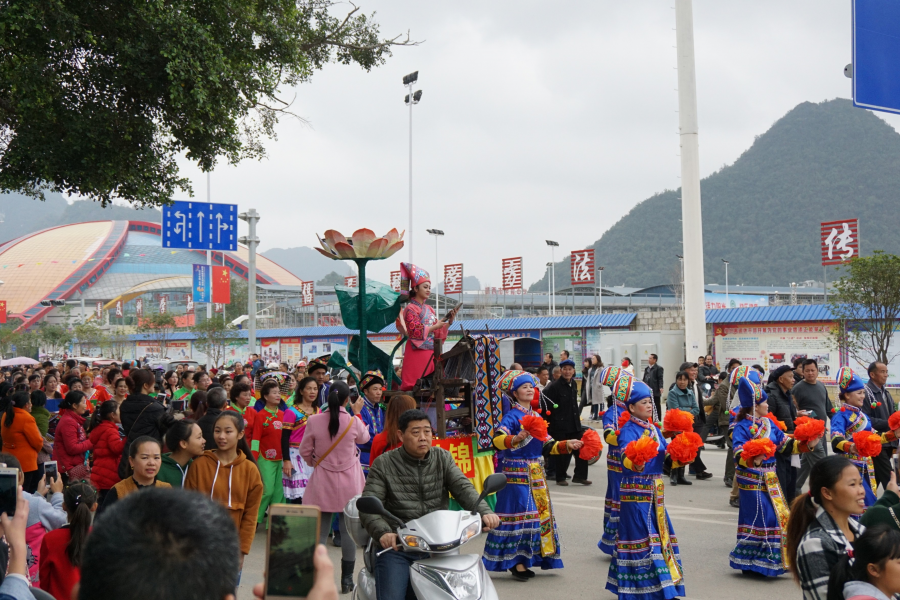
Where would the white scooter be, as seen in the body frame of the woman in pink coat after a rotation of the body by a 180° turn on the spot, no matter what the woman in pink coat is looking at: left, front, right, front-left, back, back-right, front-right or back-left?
front

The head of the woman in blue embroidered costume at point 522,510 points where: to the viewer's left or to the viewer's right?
to the viewer's right

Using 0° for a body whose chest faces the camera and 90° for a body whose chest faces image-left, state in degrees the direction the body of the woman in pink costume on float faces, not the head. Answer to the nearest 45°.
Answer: approximately 315°

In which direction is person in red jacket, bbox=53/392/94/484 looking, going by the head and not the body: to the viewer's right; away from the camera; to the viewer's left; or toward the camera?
to the viewer's right
